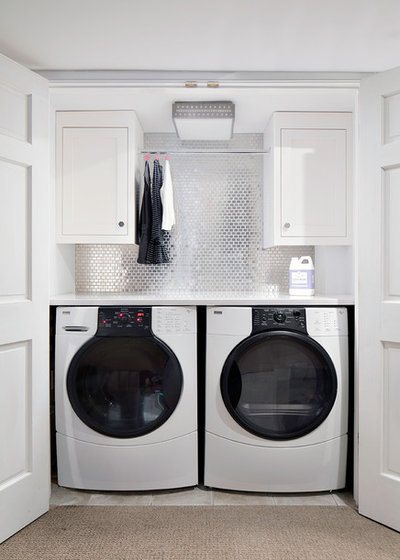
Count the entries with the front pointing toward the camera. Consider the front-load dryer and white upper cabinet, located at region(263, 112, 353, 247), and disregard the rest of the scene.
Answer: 2

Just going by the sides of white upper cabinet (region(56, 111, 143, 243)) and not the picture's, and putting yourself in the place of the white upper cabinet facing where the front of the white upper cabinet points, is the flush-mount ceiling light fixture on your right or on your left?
on your left

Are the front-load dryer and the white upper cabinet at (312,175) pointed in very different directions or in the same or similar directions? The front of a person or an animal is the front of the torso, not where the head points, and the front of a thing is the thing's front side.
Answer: same or similar directions

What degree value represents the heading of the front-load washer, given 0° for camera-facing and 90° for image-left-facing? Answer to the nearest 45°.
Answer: approximately 0°

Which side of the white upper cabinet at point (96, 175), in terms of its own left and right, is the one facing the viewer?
front

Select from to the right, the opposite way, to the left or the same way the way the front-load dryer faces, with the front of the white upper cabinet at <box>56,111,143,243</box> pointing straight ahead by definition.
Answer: the same way

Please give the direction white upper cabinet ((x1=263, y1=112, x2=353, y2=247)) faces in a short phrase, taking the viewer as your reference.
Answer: facing the viewer

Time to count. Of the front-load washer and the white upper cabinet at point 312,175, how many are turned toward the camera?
2

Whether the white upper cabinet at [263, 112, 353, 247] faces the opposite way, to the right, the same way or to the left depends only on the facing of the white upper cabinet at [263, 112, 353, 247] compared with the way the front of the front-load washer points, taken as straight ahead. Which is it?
the same way
